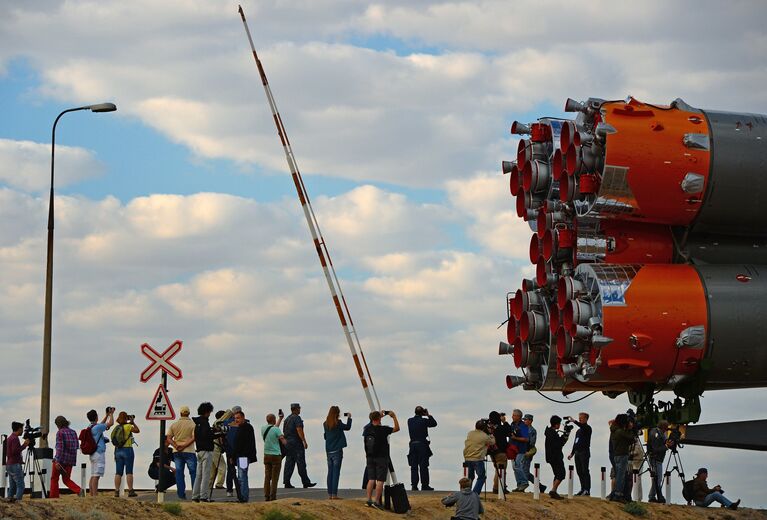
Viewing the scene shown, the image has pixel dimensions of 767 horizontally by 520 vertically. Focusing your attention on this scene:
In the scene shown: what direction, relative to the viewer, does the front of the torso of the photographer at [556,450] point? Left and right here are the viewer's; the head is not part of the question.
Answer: facing to the right of the viewer

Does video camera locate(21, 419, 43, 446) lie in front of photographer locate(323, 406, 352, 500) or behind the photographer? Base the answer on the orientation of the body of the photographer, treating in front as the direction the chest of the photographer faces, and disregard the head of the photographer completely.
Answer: behind

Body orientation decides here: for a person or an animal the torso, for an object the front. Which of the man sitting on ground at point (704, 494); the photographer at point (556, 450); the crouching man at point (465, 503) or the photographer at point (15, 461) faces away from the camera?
the crouching man at point (465, 503)

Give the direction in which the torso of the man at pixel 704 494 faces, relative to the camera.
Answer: to the viewer's right

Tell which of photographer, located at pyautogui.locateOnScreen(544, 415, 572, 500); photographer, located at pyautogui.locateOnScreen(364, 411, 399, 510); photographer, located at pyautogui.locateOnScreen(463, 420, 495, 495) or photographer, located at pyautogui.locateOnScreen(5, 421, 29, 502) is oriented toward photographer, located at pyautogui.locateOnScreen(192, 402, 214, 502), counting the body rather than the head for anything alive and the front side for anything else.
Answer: photographer, located at pyautogui.locateOnScreen(5, 421, 29, 502)

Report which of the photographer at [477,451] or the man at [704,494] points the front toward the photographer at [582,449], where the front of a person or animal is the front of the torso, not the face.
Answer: the photographer at [477,451]

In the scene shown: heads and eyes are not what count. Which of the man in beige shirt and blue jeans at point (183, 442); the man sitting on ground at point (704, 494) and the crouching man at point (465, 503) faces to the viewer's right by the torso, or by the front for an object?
the man sitting on ground at point (704, 494)

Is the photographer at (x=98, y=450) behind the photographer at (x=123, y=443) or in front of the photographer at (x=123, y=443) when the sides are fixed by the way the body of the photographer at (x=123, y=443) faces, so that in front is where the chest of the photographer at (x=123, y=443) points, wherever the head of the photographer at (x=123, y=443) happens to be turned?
behind

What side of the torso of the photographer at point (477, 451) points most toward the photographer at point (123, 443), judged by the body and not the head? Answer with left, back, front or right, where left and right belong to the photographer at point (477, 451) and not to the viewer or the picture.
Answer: back

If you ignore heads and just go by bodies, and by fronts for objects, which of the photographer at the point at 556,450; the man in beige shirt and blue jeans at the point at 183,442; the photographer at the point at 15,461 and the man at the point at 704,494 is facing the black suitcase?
the photographer at the point at 15,461

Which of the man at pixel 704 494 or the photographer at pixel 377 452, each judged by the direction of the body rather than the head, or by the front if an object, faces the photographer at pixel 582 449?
the photographer at pixel 377 452

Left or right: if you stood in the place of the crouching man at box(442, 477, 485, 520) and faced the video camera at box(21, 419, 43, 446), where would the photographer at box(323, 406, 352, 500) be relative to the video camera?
right

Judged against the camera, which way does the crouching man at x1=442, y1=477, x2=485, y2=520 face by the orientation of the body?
away from the camera

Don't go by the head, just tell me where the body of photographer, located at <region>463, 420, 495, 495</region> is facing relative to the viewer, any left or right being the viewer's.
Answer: facing away from the viewer and to the right of the viewer

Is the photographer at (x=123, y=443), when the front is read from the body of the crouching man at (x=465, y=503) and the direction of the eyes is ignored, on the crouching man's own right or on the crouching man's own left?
on the crouching man's own left
